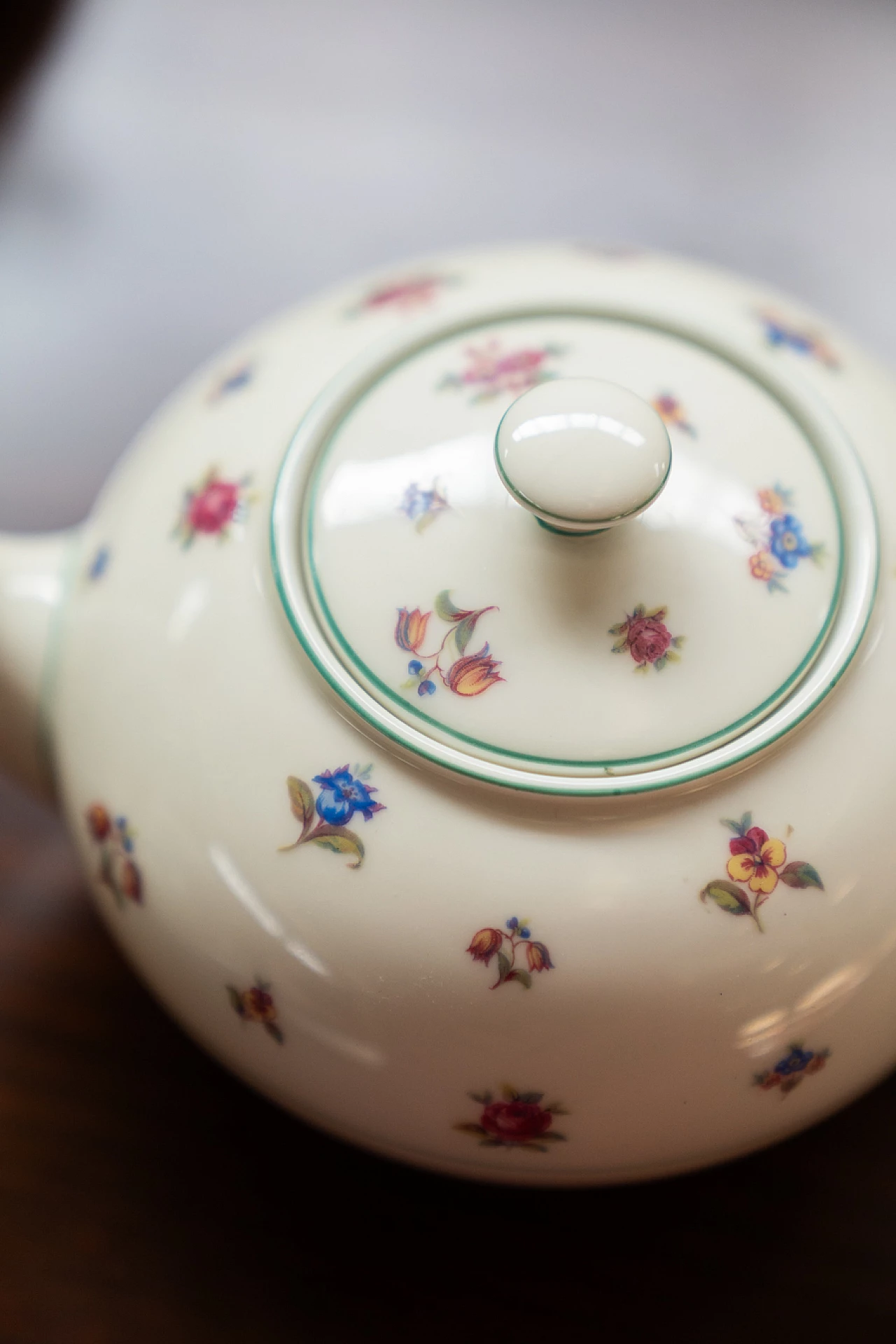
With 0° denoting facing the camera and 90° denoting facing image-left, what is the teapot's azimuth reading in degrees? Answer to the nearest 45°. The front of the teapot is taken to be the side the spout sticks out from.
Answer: approximately 90°
